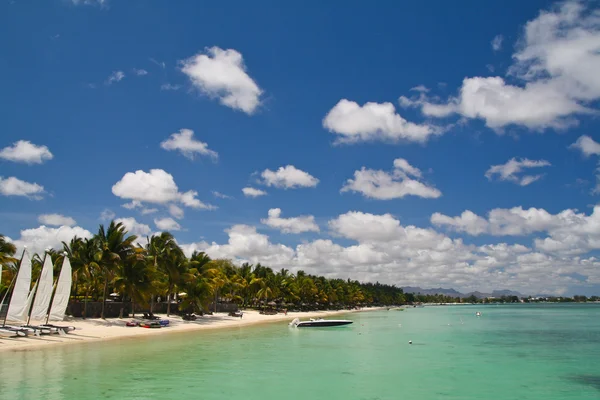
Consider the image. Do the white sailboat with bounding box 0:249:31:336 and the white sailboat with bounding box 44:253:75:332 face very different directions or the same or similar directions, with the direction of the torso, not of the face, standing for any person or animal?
same or similar directions

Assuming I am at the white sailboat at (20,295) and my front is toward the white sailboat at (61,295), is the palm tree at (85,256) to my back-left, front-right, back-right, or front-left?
front-left
